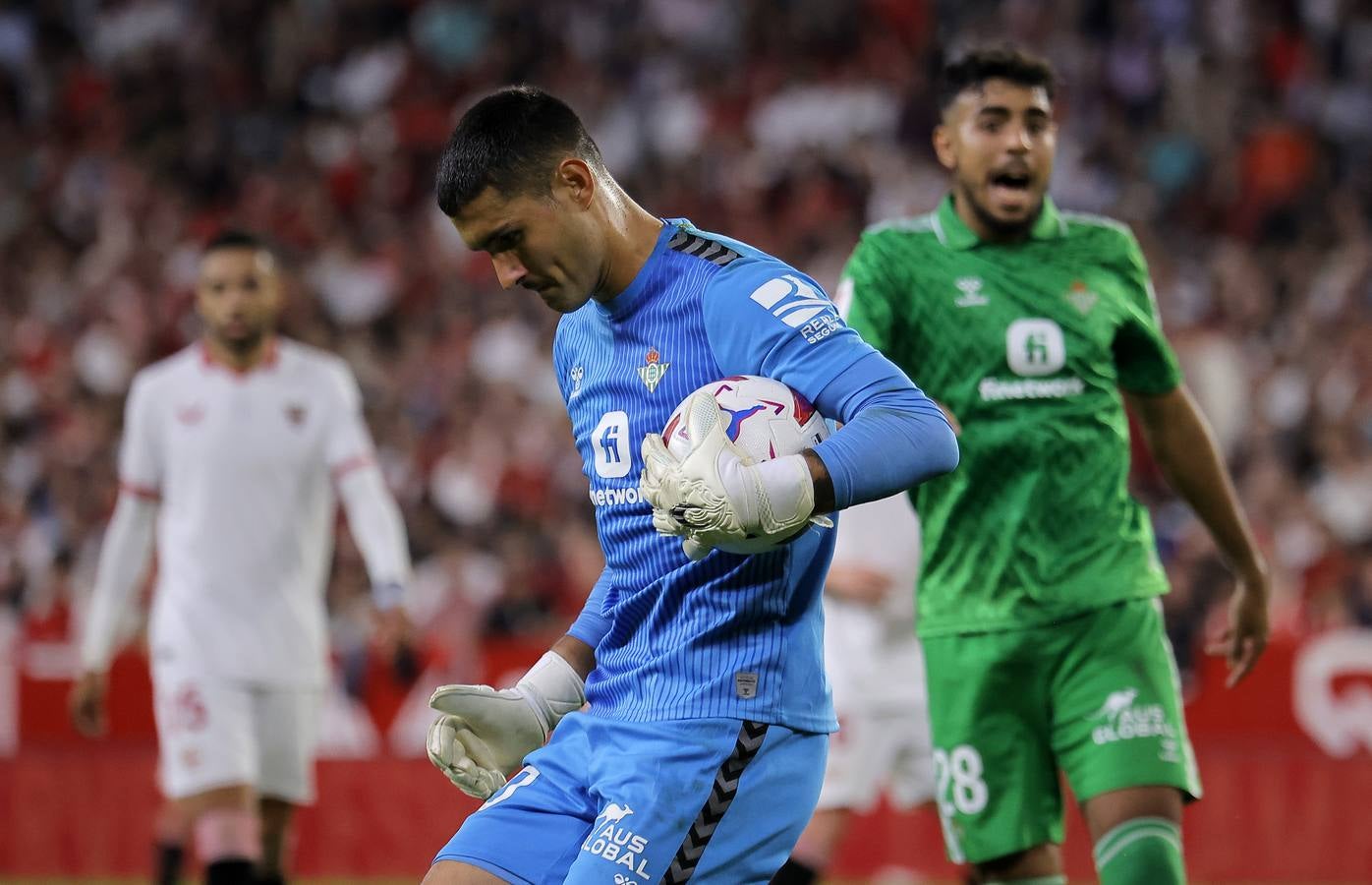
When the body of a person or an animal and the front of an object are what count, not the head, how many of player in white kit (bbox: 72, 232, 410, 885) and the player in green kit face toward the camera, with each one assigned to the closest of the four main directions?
2

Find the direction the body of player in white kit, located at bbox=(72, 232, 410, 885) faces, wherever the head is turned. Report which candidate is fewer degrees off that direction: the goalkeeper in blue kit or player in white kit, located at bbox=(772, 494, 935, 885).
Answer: the goalkeeper in blue kit

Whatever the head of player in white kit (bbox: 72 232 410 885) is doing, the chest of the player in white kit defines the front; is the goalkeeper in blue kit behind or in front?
in front

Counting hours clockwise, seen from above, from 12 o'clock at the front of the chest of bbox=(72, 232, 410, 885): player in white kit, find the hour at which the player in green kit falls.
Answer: The player in green kit is roughly at 11 o'clock from the player in white kit.

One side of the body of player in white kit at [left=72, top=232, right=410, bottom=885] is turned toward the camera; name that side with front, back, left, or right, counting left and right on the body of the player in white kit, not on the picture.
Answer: front

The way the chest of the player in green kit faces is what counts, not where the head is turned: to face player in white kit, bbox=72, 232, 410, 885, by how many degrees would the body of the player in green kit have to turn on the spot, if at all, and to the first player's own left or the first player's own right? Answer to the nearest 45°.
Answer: approximately 135° to the first player's own right

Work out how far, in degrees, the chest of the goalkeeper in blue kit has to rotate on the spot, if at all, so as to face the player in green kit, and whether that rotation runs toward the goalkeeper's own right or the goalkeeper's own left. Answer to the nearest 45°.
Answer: approximately 180°

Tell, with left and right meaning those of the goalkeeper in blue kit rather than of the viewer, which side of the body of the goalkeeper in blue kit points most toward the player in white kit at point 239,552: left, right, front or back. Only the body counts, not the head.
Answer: right

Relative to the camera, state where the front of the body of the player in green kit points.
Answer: toward the camera

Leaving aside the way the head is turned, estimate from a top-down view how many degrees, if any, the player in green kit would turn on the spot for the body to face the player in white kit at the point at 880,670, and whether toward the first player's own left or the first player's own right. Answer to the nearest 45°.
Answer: approximately 180°

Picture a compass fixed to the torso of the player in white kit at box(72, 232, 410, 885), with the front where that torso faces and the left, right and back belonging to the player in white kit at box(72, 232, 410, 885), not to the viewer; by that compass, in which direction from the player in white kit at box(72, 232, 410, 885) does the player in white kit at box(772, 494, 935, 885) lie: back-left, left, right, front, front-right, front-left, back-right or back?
left
